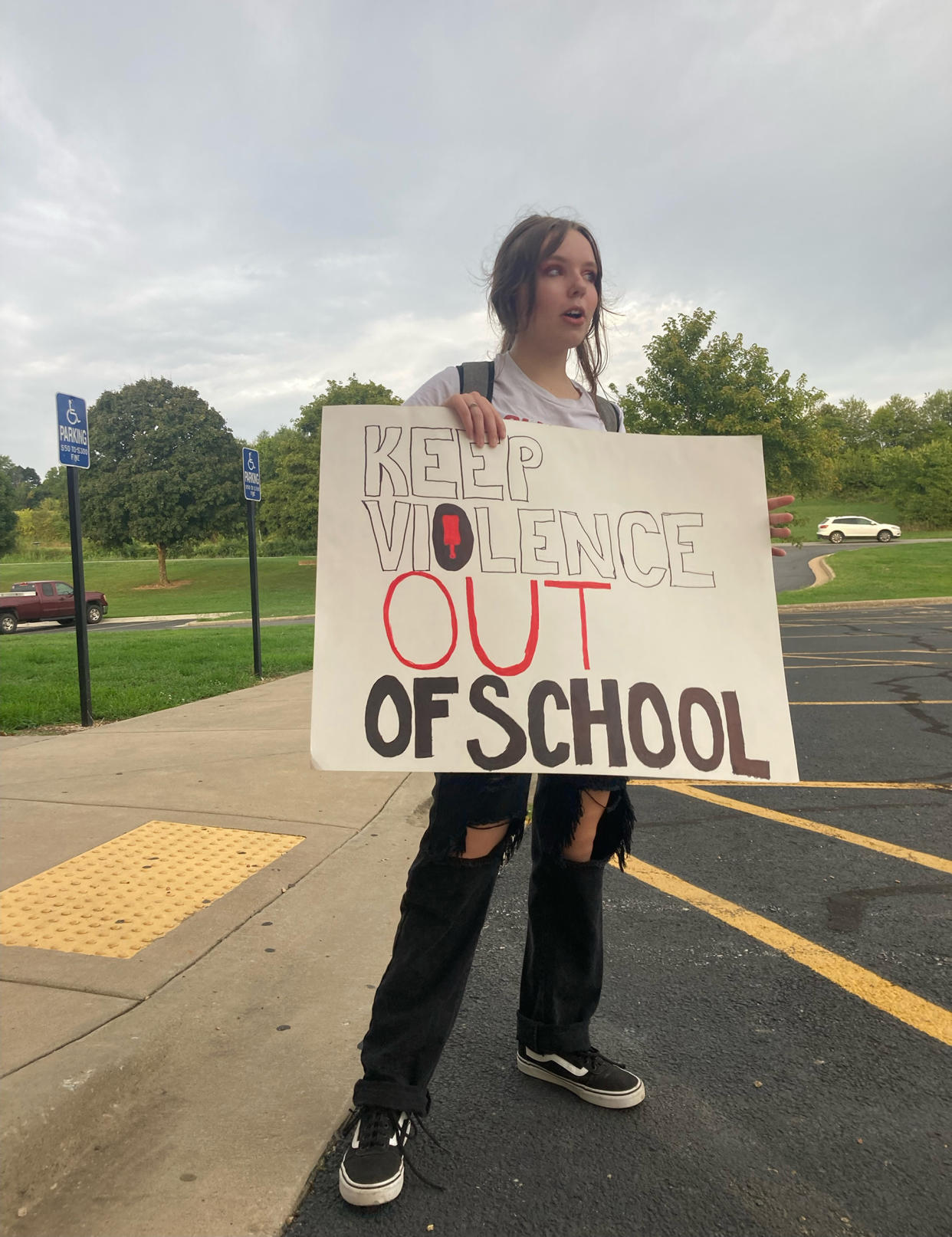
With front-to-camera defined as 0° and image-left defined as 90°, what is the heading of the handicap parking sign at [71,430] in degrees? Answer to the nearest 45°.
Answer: approximately 315°

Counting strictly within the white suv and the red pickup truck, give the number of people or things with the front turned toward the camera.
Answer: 0

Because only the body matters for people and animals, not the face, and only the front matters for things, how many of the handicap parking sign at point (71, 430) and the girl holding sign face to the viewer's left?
0

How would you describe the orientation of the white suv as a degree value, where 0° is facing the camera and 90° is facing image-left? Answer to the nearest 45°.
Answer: approximately 270°

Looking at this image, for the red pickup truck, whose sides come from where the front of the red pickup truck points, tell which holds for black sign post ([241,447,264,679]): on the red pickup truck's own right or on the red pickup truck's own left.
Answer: on the red pickup truck's own right

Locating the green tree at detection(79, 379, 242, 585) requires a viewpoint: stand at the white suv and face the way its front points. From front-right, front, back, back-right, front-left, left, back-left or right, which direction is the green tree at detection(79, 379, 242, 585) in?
back-right

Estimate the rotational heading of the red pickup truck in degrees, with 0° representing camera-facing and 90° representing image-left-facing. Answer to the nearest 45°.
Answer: approximately 225°

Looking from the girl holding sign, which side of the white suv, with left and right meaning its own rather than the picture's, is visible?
right

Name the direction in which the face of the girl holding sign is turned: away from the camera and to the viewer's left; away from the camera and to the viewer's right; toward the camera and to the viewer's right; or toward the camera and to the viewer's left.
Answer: toward the camera and to the viewer's right

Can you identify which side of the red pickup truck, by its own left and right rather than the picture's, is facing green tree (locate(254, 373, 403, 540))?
front

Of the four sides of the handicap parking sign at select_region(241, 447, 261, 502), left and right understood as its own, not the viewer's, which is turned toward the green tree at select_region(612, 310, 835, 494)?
left

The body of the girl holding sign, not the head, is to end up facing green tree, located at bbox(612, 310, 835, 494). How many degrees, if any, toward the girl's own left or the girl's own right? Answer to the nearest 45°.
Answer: approximately 135° to the girl's own left

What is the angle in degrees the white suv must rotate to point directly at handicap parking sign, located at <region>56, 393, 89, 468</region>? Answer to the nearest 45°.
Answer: approximately 90° to its right
